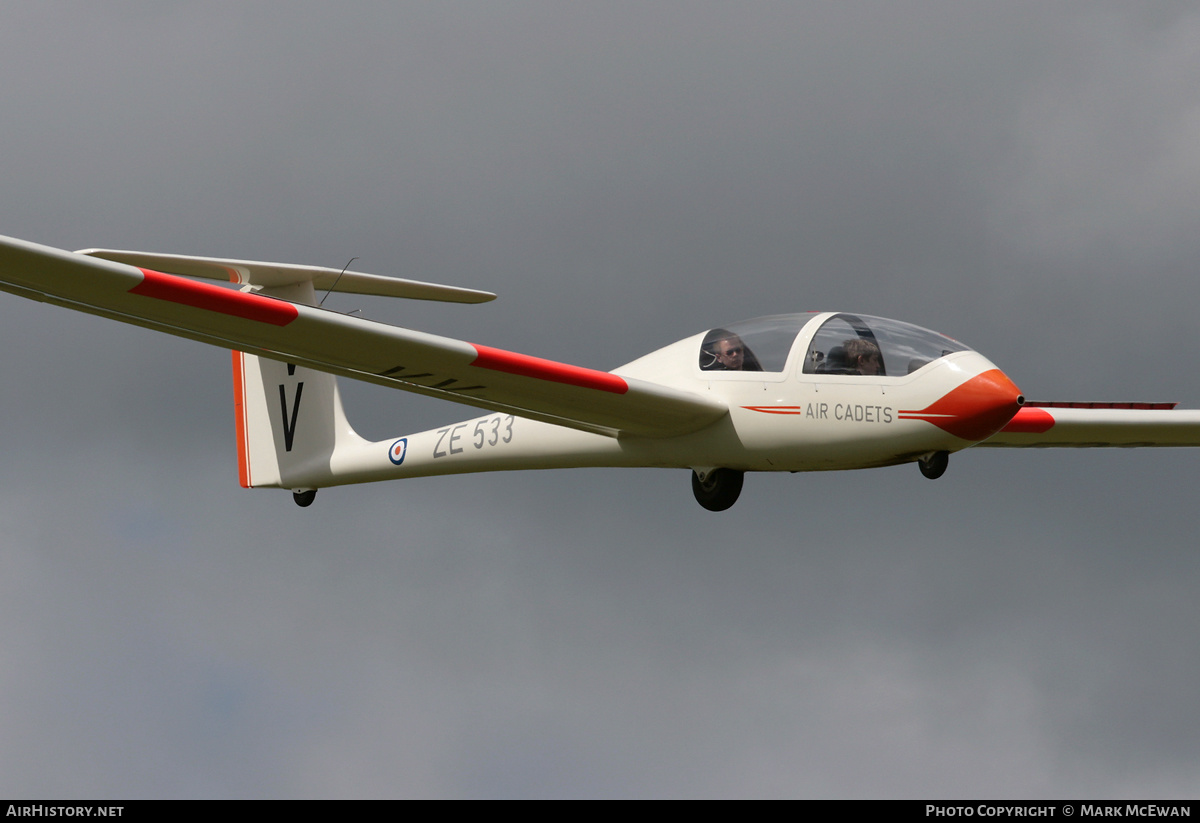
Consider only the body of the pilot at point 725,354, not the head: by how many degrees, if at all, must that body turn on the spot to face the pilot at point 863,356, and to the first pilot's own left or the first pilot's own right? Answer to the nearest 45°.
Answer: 0° — they already face them

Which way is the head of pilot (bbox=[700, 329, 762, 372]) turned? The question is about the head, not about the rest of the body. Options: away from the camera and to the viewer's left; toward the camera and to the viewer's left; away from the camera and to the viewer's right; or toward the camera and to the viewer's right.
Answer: toward the camera and to the viewer's right
